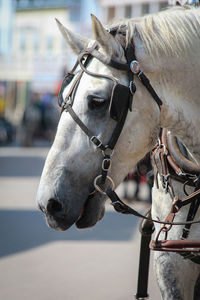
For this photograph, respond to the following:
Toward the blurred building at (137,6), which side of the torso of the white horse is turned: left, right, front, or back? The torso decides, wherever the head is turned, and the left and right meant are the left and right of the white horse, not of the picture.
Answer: right

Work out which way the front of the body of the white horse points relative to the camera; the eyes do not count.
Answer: to the viewer's left
